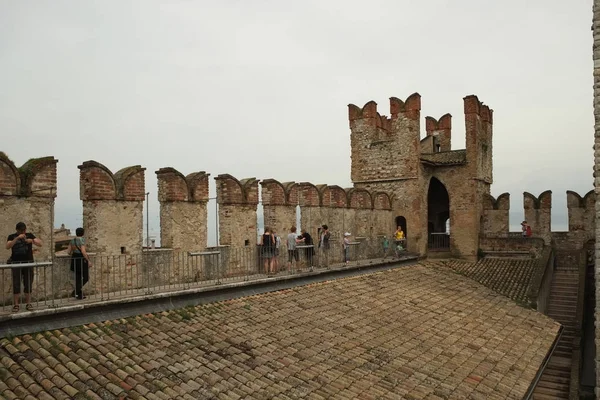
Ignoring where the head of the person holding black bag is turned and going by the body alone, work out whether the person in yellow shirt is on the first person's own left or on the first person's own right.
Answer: on the first person's own left

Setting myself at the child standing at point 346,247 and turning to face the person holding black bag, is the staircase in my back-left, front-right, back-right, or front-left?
back-left

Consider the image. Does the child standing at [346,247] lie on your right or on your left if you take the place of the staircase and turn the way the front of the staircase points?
on your right

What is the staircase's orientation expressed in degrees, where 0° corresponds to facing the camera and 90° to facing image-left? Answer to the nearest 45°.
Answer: approximately 0°

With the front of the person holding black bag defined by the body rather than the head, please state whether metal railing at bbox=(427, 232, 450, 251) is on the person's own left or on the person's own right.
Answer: on the person's own left

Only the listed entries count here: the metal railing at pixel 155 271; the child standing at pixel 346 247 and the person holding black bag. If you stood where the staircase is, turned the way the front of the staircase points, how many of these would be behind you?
0

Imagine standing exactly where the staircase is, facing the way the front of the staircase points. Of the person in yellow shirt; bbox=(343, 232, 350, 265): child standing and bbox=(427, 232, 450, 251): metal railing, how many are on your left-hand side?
0

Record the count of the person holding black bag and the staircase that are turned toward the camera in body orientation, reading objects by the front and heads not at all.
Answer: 2

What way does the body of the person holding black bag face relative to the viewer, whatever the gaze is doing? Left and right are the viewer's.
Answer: facing the viewer
